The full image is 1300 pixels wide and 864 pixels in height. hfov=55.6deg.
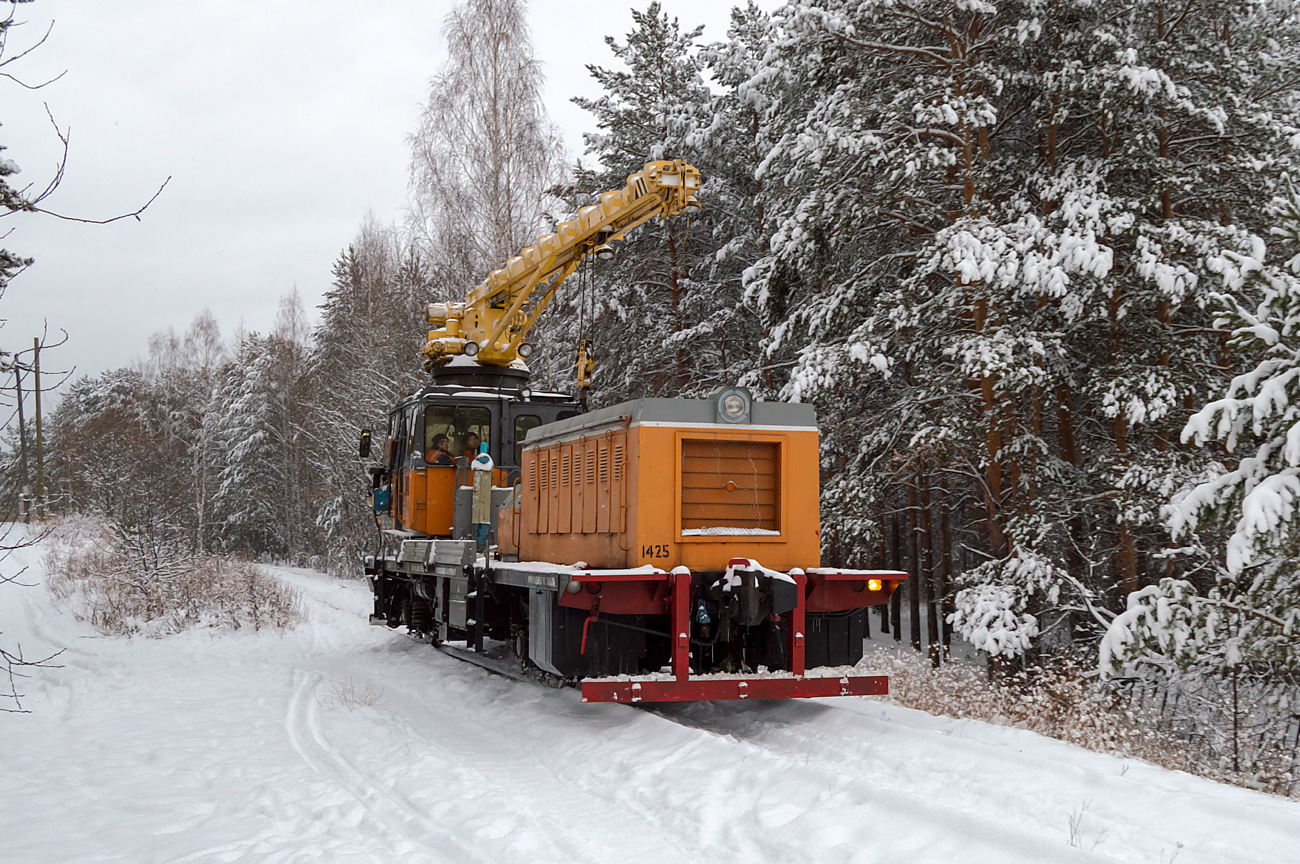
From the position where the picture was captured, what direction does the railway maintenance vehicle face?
facing the viewer and to the right of the viewer

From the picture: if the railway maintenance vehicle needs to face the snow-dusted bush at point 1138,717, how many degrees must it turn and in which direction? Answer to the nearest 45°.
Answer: approximately 45° to its left

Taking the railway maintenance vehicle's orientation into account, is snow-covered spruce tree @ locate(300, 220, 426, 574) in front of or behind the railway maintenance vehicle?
behind

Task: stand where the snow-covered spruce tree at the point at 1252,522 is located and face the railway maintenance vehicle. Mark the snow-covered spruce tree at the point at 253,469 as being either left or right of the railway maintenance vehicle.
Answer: right

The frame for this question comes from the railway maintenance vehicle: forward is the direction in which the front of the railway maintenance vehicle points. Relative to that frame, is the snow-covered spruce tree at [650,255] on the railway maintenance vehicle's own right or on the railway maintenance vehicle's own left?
on the railway maintenance vehicle's own left

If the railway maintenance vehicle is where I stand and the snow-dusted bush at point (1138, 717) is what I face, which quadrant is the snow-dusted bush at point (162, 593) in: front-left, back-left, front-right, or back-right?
back-left
